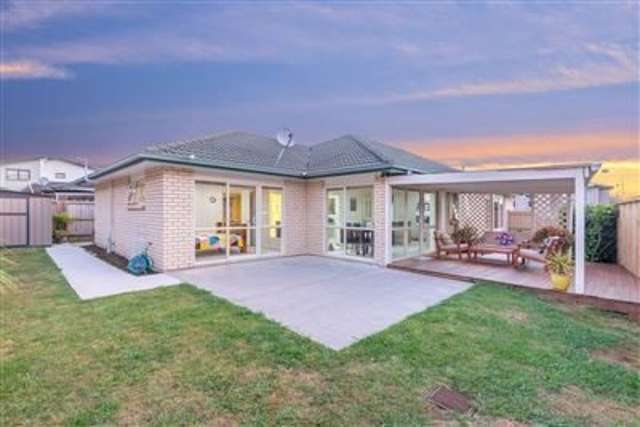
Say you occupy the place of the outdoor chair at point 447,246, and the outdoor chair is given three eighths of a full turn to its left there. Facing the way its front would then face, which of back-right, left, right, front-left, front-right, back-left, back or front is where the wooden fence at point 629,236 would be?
back-right

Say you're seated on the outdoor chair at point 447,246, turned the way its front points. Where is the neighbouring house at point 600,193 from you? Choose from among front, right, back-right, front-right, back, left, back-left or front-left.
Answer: front-left

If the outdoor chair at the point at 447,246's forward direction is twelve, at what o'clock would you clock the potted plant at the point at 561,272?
The potted plant is roughly at 2 o'clock from the outdoor chair.

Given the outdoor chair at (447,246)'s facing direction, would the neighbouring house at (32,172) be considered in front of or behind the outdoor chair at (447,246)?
behind

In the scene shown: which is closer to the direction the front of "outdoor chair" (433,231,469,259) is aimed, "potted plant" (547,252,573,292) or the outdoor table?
the outdoor table

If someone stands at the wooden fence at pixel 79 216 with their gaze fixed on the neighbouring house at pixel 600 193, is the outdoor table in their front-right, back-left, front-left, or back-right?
front-right

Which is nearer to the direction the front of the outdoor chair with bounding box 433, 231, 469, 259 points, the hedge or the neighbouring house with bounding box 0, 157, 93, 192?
the hedge

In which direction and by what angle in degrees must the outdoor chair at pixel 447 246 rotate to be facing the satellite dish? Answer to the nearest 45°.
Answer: approximately 180°

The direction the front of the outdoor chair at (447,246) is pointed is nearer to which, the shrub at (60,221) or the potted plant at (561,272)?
the potted plant

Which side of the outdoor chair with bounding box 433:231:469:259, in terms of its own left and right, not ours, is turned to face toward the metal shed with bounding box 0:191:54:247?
back

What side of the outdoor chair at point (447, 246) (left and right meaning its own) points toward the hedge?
front

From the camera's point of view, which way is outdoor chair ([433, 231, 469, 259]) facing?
to the viewer's right

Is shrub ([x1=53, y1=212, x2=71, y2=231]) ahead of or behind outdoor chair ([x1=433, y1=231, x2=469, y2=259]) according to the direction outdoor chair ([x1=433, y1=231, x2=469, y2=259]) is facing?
behind
